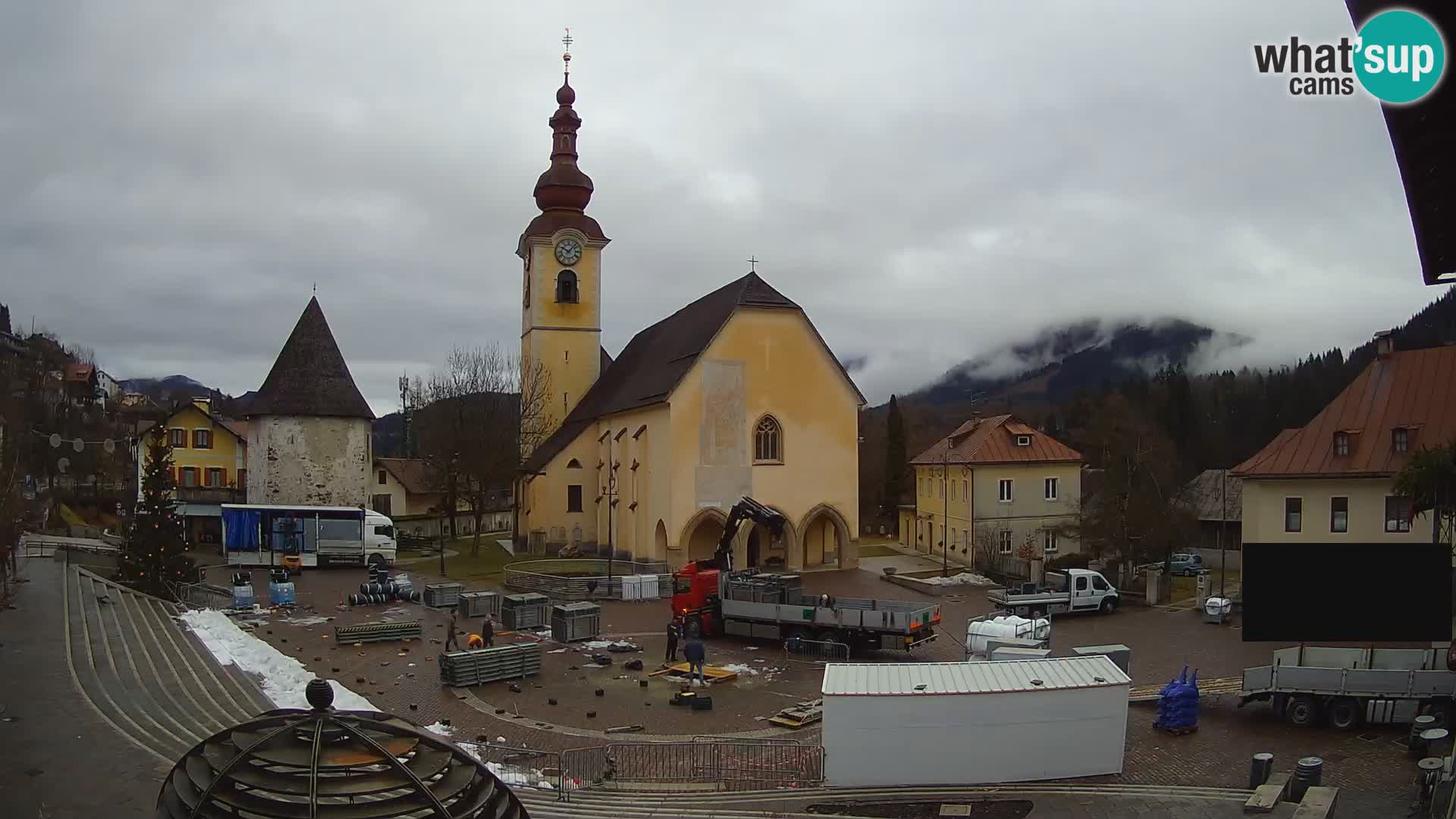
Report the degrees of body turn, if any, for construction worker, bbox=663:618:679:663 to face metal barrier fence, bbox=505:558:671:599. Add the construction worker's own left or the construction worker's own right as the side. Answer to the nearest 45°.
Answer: approximately 90° to the construction worker's own left

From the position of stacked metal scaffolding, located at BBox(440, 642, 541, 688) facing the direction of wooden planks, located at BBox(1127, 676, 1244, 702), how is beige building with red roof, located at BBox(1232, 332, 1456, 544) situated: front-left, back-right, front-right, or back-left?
front-left

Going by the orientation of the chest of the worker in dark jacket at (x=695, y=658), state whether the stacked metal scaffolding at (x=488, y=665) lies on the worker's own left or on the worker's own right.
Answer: on the worker's own left

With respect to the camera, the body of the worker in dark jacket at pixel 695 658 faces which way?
away from the camera

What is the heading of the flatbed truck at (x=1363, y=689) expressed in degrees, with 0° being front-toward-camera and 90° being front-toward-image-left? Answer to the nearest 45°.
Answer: approximately 270°

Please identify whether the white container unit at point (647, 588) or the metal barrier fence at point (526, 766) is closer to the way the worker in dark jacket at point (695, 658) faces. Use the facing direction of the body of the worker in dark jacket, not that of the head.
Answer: the white container unit

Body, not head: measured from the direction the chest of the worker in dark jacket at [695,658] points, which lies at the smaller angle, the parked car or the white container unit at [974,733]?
the parked car
